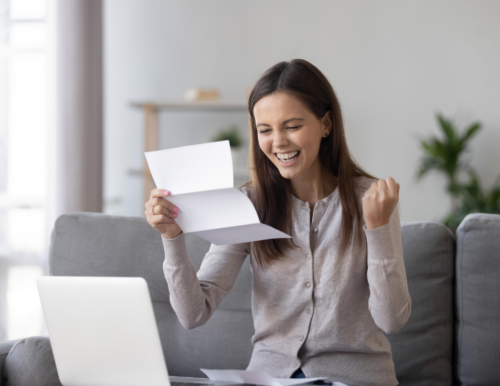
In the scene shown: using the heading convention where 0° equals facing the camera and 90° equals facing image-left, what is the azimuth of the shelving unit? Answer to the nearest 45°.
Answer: approximately 0°

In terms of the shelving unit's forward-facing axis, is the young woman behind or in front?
in front

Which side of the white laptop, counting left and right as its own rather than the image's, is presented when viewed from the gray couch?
front

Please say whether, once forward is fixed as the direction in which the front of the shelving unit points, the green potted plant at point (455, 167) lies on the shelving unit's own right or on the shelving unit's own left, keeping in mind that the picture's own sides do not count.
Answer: on the shelving unit's own left

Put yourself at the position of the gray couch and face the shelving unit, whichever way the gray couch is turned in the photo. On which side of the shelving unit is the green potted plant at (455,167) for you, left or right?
right

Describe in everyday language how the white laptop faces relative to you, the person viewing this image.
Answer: facing away from the viewer and to the right of the viewer

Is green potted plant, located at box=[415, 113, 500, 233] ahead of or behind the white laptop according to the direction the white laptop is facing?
ahead

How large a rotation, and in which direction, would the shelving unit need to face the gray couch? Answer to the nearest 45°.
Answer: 0° — it already faces it
